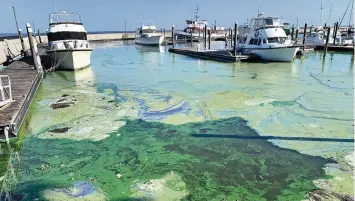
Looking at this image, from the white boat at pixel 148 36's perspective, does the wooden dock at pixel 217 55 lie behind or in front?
in front

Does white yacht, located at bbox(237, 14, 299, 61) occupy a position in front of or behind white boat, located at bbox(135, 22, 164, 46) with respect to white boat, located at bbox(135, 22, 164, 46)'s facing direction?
in front

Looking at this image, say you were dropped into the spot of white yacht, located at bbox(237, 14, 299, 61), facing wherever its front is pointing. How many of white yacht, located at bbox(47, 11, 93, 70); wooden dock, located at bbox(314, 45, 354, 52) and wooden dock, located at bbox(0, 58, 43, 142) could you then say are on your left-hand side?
1

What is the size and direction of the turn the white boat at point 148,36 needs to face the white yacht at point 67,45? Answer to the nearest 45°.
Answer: approximately 45° to its right

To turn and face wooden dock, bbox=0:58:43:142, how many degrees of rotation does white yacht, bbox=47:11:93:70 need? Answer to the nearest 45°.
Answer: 0° — it already faces it

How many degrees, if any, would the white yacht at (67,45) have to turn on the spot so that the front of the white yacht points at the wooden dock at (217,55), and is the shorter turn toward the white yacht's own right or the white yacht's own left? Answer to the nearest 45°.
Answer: approximately 90° to the white yacht's own left

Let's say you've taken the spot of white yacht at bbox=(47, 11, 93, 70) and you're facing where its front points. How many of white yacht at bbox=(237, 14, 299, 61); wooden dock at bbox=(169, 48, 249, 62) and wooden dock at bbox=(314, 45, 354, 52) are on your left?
3
